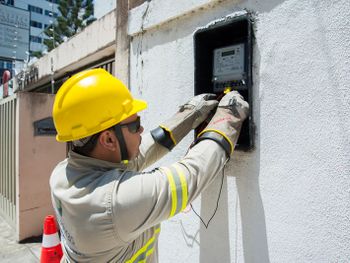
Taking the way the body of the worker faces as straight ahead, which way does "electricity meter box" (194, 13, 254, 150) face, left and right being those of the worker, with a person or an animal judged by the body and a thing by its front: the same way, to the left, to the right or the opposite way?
the opposite way

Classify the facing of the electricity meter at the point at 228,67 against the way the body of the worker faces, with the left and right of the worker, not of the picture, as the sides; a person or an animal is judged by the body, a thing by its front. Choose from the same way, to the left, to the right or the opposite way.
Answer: the opposite way

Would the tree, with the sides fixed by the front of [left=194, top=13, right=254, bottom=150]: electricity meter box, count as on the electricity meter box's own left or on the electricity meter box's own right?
on the electricity meter box's own right

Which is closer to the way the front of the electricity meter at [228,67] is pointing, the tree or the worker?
the worker

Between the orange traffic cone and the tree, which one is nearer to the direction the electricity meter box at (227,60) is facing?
the orange traffic cone

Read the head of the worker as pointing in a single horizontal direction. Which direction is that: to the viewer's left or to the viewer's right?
to the viewer's right

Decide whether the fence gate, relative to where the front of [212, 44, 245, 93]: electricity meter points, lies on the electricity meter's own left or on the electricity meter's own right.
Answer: on the electricity meter's own right

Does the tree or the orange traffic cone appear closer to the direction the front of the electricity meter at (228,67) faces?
the orange traffic cone

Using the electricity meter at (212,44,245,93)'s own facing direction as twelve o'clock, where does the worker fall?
The worker is roughly at 12 o'clock from the electricity meter.

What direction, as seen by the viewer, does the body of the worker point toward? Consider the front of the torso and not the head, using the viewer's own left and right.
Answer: facing away from the viewer and to the right of the viewer

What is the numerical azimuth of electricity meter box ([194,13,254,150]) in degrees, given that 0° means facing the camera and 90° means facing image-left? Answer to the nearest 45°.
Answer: approximately 45°
